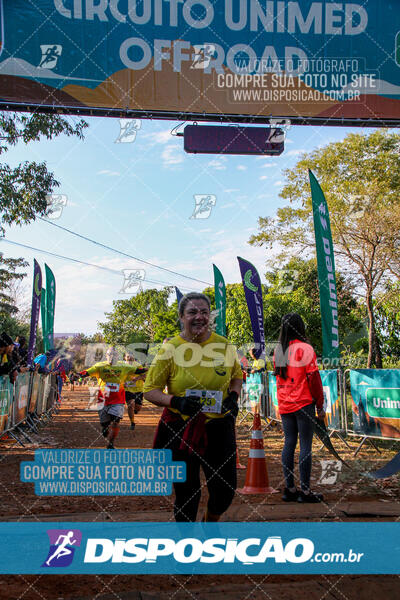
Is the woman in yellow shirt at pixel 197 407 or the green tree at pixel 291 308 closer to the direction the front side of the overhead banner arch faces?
the woman in yellow shirt

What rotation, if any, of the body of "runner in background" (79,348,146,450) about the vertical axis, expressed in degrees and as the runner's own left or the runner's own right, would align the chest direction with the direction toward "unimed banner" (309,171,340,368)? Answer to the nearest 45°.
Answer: approximately 90° to the runner's own left

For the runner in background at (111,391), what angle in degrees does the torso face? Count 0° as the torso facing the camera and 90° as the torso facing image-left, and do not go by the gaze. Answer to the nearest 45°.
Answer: approximately 0°

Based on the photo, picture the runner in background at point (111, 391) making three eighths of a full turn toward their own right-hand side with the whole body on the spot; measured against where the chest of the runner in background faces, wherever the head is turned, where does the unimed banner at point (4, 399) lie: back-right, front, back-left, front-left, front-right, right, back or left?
front-left

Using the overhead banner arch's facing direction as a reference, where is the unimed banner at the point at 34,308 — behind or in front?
behind

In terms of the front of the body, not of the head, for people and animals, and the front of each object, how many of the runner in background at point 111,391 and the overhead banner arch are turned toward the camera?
2

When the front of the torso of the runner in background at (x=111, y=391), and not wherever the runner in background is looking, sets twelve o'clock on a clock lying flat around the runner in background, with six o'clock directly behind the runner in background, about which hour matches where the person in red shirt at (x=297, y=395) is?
The person in red shirt is roughly at 11 o'clock from the runner in background.

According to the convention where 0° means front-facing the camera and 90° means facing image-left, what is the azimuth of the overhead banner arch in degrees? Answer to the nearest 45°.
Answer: approximately 0°
